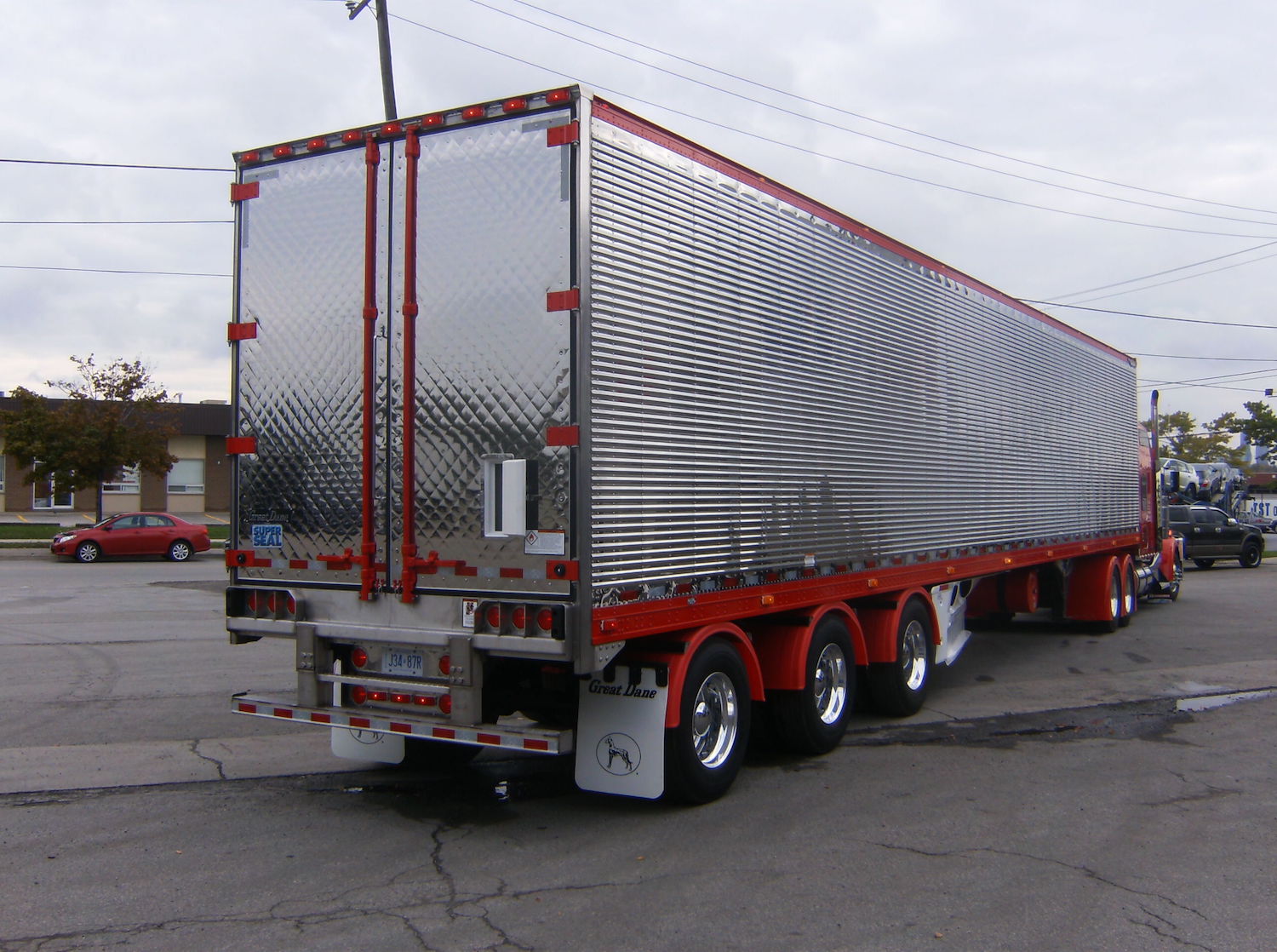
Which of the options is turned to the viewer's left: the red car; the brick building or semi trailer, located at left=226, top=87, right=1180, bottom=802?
the red car

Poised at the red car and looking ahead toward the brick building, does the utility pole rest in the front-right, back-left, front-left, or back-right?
back-right

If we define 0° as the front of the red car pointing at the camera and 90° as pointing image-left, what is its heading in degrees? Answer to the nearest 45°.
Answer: approximately 90°

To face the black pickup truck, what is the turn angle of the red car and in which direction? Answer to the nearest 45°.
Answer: approximately 180°

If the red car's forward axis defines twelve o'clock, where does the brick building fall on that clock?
The brick building is roughly at 3 o'clock from the red car.

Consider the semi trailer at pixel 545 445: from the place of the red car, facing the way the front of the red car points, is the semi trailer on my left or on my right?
on my left

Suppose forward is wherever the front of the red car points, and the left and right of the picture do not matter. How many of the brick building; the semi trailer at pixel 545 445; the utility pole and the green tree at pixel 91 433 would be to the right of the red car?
2

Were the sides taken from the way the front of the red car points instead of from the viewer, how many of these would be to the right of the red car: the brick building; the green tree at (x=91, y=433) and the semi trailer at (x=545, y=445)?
2

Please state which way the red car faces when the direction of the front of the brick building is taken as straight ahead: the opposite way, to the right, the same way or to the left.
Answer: to the right

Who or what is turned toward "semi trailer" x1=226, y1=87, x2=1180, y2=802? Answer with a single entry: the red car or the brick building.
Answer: the brick building

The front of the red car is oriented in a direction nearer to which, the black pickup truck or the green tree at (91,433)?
the green tree
